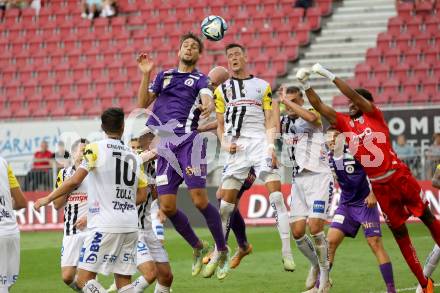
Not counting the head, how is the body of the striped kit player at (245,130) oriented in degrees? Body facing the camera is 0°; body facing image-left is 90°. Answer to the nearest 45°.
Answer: approximately 0°

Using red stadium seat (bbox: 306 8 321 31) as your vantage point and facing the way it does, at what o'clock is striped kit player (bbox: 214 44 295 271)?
The striped kit player is roughly at 12 o'clock from the red stadium seat.

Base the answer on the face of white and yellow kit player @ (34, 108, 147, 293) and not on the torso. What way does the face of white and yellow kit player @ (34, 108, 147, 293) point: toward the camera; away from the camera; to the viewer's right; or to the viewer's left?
away from the camera

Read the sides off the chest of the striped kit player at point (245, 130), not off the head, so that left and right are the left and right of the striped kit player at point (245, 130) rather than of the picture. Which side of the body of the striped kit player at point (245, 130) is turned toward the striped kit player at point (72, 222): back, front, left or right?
right

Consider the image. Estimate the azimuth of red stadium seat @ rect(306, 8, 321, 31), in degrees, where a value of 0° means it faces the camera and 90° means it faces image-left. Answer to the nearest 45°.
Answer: approximately 0°

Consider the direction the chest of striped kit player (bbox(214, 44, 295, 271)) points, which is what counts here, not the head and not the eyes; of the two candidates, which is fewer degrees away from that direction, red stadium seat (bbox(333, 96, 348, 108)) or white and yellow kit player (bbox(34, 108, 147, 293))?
the white and yellow kit player

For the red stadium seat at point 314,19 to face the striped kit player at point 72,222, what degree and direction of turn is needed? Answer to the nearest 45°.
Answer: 0° — it already faces them

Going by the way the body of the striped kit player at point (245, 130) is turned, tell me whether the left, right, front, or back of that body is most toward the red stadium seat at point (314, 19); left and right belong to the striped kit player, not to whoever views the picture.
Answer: back

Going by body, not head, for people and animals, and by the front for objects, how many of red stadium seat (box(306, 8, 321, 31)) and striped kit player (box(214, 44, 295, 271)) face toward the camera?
2

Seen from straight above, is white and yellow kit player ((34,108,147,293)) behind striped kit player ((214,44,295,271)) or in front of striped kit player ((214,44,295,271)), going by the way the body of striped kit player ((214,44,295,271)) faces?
in front

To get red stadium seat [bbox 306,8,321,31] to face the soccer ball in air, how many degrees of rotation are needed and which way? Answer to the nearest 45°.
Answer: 0° — it already faces it
